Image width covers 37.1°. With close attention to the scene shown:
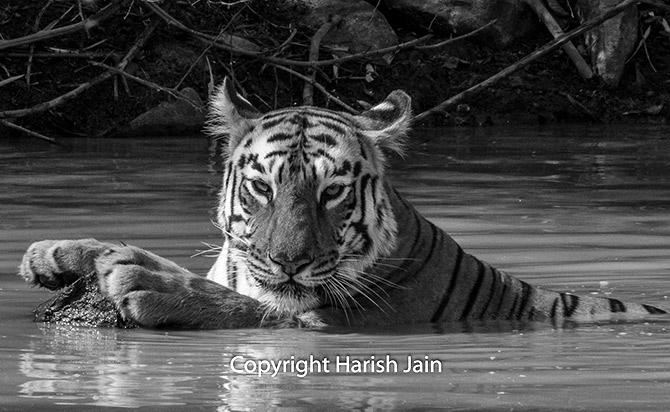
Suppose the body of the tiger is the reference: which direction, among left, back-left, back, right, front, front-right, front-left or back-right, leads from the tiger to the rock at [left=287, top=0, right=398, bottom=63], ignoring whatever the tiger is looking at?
back-right

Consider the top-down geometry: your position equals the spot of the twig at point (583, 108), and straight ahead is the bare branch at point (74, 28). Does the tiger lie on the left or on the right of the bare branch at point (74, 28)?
left

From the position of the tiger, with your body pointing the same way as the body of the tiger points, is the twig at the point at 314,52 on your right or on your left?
on your right

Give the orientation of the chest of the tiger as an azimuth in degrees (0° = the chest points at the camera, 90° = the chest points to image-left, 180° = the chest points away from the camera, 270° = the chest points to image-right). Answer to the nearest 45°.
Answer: approximately 45°

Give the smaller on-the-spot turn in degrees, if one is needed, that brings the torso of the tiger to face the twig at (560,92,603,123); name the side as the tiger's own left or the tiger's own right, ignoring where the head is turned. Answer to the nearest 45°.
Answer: approximately 135° to the tiger's own right

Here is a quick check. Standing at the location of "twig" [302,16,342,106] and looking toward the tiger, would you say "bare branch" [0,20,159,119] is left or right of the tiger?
right

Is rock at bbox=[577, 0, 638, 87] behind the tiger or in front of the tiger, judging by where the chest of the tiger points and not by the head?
behind

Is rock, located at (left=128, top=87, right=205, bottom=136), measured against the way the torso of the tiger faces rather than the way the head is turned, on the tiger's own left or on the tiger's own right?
on the tiger's own right

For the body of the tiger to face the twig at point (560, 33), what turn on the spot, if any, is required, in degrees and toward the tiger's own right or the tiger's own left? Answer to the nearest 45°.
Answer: approximately 135° to the tiger's own right

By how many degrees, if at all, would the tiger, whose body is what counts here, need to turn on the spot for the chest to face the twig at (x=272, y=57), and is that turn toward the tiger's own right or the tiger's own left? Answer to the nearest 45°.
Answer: approximately 135° to the tiger's own right

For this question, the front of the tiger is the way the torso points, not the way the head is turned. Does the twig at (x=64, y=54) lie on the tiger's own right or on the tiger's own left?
on the tiger's own right
